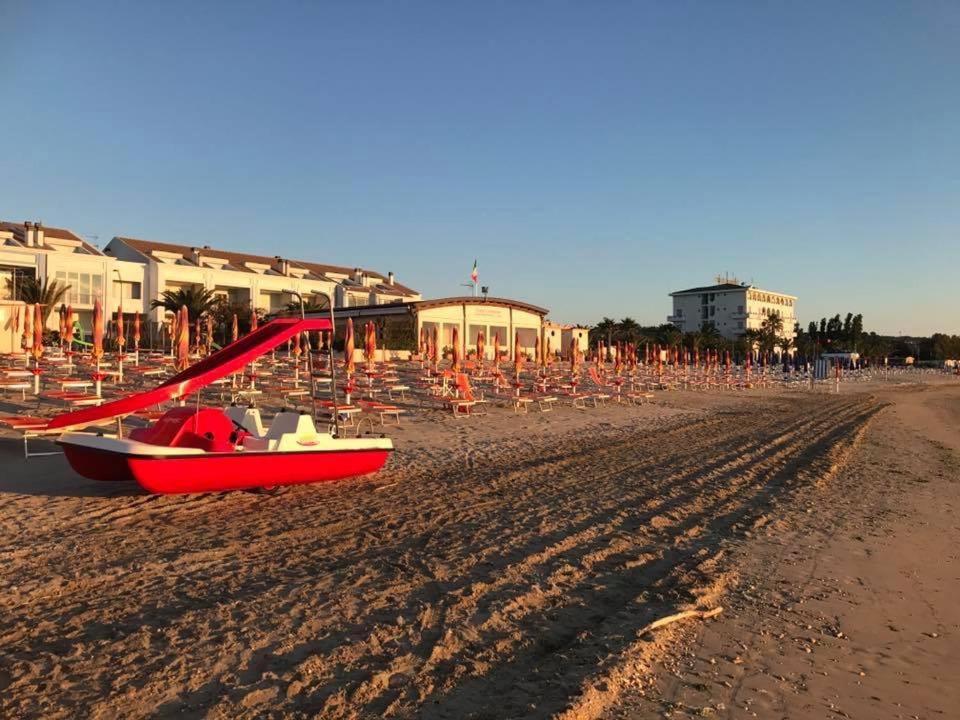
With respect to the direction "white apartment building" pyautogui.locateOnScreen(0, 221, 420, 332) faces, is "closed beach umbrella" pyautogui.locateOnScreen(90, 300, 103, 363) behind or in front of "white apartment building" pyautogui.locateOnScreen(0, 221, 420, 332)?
in front

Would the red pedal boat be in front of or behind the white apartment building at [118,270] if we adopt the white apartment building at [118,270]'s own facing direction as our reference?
in front

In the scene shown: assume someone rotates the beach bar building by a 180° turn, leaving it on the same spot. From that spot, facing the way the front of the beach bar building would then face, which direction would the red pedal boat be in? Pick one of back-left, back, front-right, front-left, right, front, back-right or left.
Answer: back-left

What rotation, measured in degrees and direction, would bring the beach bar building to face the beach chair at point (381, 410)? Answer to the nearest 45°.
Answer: approximately 45° to its right

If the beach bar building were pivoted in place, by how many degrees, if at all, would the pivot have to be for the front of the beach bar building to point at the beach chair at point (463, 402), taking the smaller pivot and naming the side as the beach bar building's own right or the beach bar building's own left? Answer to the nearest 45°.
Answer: approximately 45° to the beach bar building's own right

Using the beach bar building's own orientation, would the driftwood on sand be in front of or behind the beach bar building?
in front

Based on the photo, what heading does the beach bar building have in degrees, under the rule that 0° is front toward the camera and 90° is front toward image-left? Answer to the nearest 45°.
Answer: approximately 315°

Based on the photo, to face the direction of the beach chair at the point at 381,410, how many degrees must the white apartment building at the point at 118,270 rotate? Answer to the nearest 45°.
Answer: approximately 45° to its right

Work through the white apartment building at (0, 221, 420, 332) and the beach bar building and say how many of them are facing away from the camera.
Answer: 0

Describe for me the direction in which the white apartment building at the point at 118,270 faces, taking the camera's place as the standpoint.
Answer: facing the viewer and to the right of the viewer

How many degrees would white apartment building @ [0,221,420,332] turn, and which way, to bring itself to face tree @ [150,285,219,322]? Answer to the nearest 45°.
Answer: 0° — it already faces it
